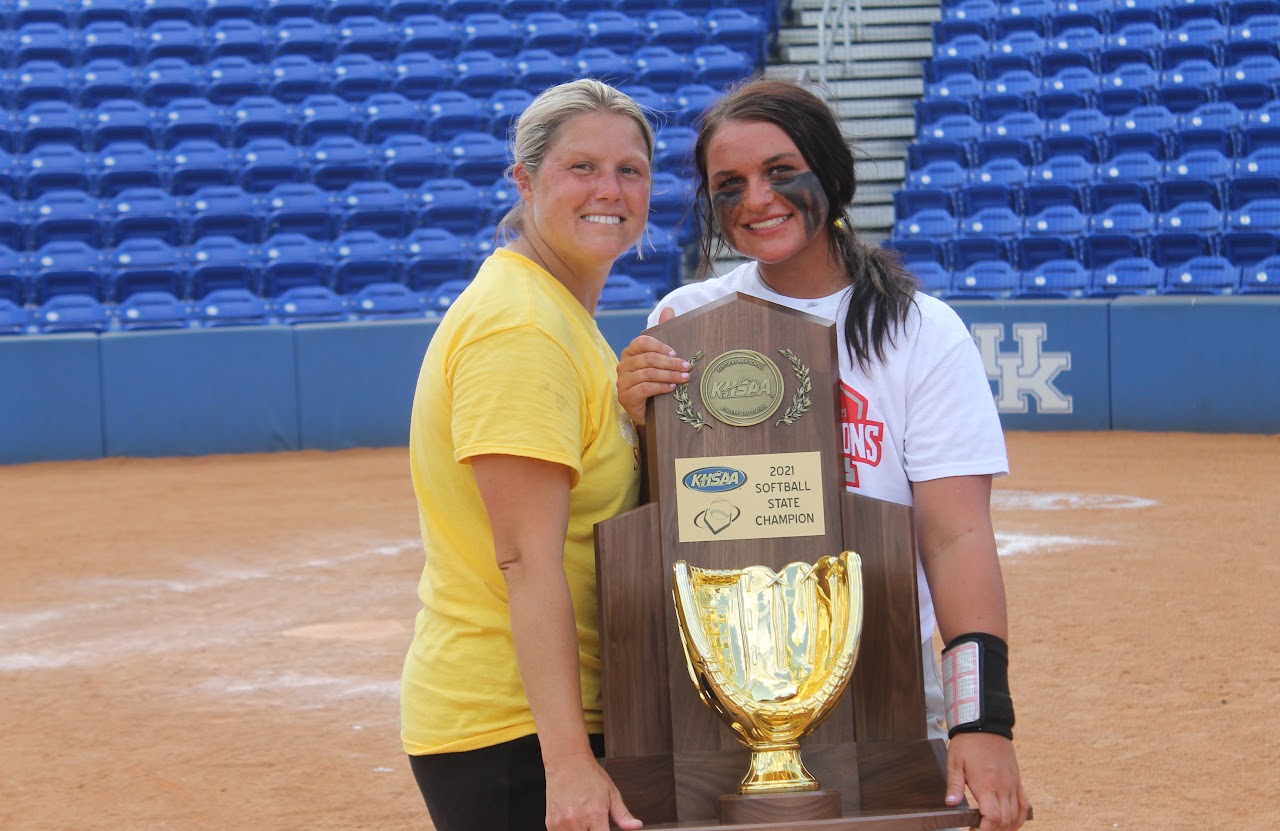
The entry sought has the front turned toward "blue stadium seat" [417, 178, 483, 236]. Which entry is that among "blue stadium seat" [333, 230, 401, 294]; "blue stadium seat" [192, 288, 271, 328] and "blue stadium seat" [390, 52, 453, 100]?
"blue stadium seat" [390, 52, 453, 100]

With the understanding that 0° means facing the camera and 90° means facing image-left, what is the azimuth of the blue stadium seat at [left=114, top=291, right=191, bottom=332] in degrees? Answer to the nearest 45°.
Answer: approximately 0°

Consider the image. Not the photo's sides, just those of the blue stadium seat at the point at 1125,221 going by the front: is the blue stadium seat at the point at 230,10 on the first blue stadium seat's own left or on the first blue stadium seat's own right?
on the first blue stadium seat's own right

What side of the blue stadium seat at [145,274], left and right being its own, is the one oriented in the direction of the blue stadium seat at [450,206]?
left

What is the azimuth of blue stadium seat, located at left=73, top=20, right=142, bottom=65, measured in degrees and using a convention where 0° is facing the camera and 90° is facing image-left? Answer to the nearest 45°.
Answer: approximately 0°
